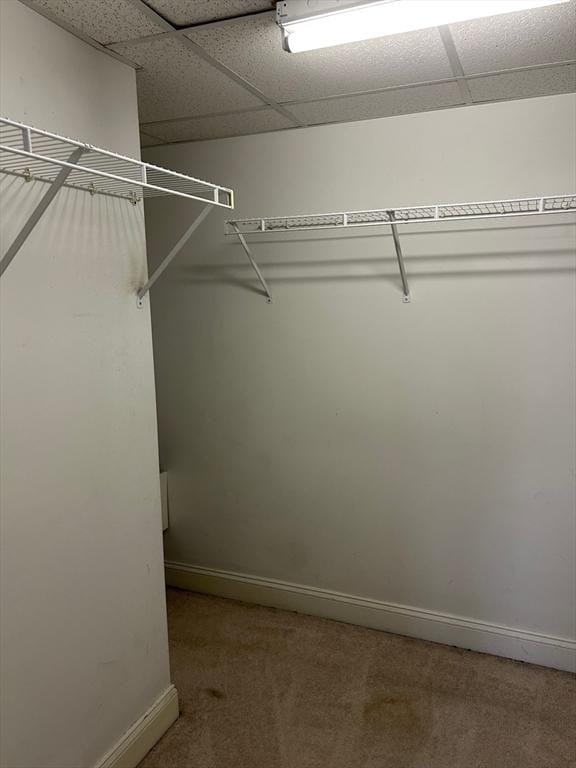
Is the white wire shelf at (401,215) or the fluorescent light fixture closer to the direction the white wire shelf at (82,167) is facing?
the fluorescent light fixture

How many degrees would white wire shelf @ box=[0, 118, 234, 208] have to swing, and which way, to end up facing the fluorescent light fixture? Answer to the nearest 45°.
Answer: approximately 45° to its left

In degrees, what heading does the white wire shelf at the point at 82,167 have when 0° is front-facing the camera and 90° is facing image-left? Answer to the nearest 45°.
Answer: approximately 315°

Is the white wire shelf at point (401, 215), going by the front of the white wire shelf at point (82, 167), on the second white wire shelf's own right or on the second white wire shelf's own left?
on the second white wire shelf's own left
